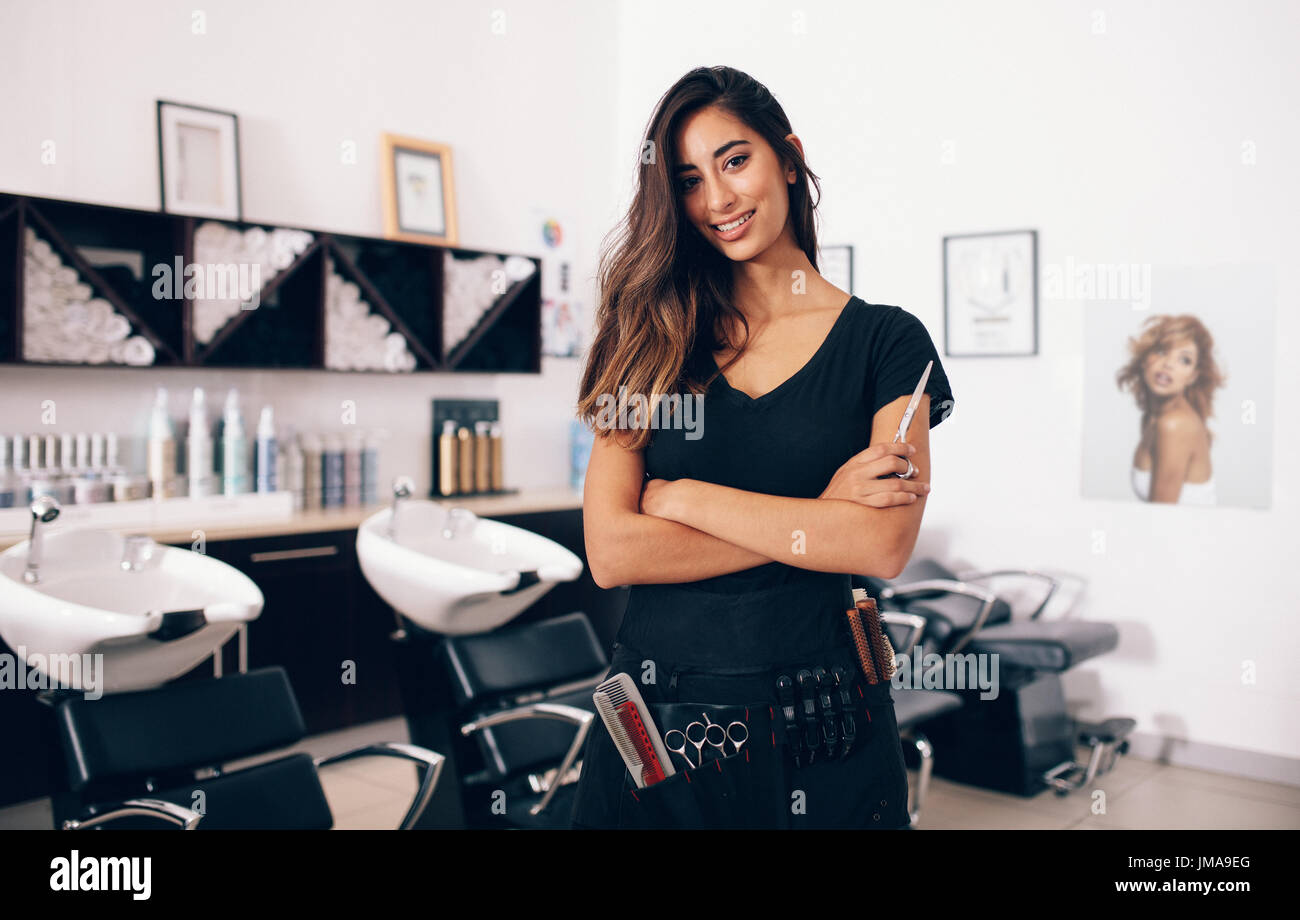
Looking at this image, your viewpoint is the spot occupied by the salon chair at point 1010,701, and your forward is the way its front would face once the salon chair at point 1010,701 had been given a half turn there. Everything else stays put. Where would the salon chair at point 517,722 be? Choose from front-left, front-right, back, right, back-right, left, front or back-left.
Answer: left

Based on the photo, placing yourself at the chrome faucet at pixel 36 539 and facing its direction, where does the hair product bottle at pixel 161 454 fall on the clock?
The hair product bottle is roughly at 8 o'clock from the chrome faucet.

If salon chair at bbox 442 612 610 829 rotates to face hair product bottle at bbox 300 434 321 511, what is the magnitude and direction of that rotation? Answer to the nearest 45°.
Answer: approximately 180°

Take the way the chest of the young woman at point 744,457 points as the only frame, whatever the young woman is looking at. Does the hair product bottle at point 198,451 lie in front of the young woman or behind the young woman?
behind

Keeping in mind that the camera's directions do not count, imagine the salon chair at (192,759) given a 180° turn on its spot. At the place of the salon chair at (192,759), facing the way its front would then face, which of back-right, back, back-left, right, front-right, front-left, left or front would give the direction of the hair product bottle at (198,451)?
front-right

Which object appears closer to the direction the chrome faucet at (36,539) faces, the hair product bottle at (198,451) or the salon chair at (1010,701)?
the salon chair

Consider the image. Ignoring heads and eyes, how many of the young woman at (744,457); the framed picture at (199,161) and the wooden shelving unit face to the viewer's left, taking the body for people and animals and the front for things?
0

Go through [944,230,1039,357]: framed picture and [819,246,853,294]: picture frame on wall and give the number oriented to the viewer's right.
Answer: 0

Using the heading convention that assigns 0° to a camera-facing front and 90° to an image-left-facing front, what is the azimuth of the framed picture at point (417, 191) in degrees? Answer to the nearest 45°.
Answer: approximately 315°

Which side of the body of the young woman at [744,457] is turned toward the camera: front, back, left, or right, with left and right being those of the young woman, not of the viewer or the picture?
front

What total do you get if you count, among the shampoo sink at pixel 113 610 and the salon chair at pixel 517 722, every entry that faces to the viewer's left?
0
